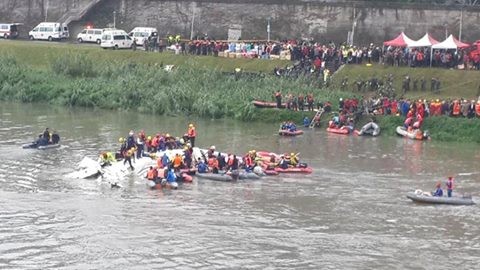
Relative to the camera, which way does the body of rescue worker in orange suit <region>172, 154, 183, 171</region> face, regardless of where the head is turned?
away from the camera

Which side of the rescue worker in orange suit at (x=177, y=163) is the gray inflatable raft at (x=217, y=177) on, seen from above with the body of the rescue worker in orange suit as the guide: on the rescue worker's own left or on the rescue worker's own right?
on the rescue worker's own right

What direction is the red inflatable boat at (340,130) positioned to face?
to the viewer's left

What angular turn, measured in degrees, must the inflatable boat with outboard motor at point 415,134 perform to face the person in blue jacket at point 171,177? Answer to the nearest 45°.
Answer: approximately 45° to its left

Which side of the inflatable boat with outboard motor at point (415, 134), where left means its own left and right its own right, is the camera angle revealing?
left

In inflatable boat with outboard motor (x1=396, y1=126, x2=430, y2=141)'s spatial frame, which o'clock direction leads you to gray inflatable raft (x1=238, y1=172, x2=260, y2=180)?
The gray inflatable raft is roughly at 10 o'clock from the inflatable boat with outboard motor.

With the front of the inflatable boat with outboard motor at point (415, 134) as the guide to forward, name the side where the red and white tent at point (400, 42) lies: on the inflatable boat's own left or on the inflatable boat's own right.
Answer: on the inflatable boat's own right

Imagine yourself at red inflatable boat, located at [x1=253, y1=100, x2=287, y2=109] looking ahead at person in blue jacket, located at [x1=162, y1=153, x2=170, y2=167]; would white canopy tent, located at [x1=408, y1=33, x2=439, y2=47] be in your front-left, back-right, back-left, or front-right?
back-left

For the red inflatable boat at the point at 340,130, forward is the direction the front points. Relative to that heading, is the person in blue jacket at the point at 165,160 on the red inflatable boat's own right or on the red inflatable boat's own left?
on the red inflatable boat's own left
